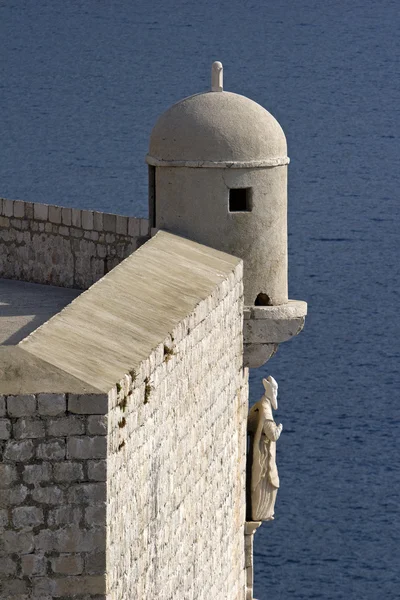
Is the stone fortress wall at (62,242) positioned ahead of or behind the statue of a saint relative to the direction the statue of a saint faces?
behind

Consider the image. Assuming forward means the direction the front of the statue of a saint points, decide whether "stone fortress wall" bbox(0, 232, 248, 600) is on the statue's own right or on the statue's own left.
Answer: on the statue's own right

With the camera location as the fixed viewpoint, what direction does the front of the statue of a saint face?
facing to the right of the viewer
